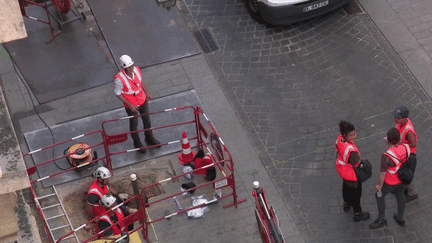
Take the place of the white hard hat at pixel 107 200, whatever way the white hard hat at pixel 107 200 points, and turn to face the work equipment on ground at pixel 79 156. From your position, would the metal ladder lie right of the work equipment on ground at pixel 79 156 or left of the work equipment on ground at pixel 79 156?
left

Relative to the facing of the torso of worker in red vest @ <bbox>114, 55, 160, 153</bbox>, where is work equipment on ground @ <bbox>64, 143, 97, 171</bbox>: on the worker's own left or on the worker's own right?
on the worker's own right

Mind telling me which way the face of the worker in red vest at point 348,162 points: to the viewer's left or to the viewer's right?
to the viewer's right

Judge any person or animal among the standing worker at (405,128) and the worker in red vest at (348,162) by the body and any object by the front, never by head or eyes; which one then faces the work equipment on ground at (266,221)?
the standing worker

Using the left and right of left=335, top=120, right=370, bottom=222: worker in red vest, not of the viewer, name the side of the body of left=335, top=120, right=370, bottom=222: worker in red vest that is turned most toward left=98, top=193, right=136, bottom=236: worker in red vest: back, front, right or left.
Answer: back

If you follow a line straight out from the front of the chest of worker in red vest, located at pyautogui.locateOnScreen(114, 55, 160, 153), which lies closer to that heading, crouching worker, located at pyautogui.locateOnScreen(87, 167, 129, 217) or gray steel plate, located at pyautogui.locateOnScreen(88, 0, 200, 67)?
the crouching worker

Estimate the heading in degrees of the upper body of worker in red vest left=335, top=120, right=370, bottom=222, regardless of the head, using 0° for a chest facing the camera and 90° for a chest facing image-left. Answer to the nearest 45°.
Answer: approximately 270°

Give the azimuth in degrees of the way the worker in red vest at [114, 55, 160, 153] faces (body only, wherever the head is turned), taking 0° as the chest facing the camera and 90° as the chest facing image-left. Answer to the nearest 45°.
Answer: approximately 315°

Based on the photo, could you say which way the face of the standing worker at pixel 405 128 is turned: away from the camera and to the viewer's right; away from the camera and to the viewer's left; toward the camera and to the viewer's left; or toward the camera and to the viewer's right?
toward the camera and to the viewer's left

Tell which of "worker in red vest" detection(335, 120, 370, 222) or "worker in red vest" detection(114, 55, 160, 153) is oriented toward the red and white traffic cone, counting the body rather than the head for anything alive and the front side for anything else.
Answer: "worker in red vest" detection(114, 55, 160, 153)

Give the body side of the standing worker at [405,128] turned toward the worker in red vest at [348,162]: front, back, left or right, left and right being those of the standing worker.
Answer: front
